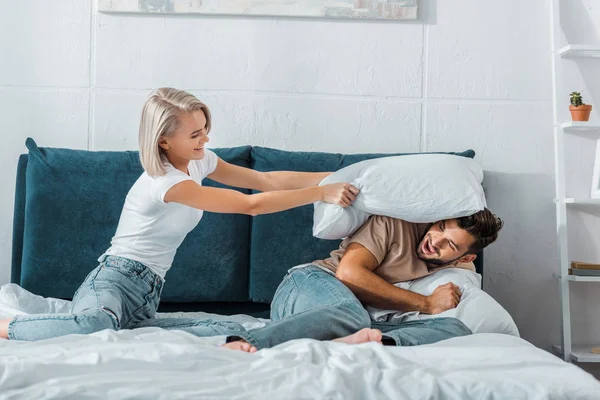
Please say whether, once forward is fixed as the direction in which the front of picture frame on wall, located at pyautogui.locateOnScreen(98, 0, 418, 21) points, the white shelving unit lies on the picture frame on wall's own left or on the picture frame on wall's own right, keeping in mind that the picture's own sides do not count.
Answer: on the picture frame on wall's own left

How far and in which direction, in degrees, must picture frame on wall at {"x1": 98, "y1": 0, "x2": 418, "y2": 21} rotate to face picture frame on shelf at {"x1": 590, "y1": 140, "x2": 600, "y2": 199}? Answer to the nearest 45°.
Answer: approximately 90° to its left

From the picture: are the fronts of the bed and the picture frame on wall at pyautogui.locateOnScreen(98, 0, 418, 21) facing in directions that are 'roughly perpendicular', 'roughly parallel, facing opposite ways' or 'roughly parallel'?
roughly parallel

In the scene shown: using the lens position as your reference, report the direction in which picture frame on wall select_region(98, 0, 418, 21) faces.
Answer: facing the viewer

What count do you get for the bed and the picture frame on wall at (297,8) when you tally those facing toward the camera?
2

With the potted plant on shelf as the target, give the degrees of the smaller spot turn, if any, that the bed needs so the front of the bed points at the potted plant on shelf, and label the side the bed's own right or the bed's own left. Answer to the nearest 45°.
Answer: approximately 135° to the bed's own left

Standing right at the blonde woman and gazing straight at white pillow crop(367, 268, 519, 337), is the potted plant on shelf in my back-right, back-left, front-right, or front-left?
front-left

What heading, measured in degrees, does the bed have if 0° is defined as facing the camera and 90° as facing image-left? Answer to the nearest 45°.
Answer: approximately 0°

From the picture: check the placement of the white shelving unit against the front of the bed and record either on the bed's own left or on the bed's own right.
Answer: on the bed's own left
